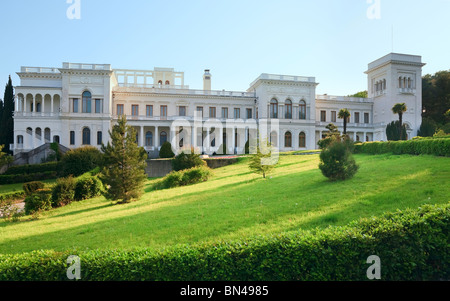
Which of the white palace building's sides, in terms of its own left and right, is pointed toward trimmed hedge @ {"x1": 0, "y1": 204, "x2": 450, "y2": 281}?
front

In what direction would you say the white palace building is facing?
toward the camera

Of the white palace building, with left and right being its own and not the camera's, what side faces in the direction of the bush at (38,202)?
front

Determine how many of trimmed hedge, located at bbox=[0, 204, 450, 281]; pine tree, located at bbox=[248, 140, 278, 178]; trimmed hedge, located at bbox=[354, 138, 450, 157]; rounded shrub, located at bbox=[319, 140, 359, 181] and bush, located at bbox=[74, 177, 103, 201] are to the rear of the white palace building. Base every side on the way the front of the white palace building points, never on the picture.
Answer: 0

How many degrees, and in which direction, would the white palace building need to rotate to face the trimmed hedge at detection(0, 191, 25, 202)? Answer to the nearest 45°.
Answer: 0° — it already faces it

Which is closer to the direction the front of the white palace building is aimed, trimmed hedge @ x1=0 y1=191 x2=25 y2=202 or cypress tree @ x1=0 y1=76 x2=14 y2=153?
the trimmed hedge

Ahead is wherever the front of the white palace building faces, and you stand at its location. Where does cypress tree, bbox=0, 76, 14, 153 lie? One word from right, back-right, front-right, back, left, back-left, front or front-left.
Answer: right

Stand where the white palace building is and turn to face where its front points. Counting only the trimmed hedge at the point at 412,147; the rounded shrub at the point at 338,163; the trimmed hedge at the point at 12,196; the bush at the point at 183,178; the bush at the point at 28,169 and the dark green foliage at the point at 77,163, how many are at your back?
0

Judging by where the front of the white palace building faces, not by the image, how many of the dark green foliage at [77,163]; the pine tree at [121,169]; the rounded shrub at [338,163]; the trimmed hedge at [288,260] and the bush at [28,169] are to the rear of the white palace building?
0

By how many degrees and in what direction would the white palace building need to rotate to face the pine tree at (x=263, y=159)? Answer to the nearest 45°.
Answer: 0° — it already faces it

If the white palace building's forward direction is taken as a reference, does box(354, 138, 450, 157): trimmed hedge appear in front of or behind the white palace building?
in front

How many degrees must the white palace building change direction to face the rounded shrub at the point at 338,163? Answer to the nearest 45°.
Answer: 0° — it already faces it

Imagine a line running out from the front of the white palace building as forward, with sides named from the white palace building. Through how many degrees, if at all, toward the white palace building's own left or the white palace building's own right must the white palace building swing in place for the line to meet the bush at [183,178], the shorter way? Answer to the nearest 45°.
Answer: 0° — it already faces it
